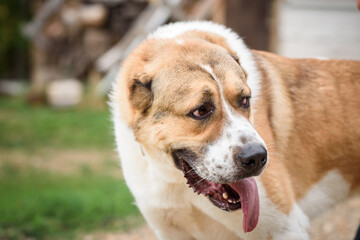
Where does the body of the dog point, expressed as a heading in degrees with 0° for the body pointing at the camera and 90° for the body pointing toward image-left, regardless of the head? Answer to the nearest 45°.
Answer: approximately 45°

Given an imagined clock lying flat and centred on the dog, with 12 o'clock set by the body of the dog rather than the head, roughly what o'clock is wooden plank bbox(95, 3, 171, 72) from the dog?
The wooden plank is roughly at 4 o'clock from the dog.
